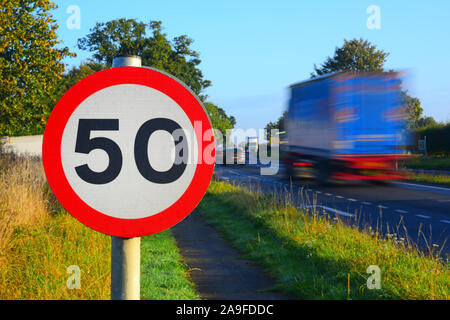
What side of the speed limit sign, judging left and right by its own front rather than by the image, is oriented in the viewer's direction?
front

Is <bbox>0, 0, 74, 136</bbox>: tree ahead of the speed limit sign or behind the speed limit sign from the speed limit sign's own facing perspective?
behind

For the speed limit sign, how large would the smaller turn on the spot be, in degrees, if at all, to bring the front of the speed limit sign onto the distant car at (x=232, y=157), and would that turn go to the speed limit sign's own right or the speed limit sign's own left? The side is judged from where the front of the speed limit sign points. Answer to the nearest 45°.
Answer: approximately 180°

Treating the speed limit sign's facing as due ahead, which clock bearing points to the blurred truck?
The blurred truck is roughly at 7 o'clock from the speed limit sign.
